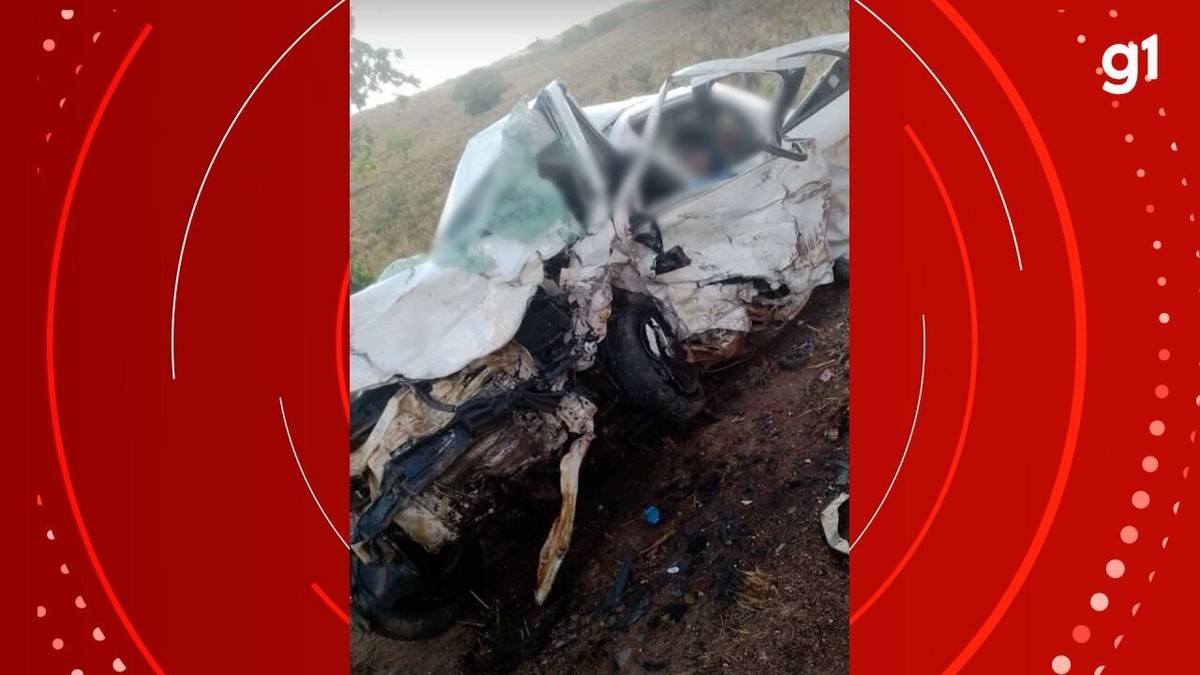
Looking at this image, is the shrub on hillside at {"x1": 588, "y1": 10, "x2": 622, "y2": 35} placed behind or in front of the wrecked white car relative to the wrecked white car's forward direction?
behind

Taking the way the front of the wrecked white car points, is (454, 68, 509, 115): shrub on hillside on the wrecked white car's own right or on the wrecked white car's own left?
on the wrecked white car's own right

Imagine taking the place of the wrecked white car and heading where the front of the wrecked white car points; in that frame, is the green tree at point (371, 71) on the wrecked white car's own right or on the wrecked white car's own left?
on the wrecked white car's own right

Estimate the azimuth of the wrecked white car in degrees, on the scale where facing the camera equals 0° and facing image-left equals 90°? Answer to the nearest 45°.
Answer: approximately 45°

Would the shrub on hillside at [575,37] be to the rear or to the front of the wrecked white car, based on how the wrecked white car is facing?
to the rear
